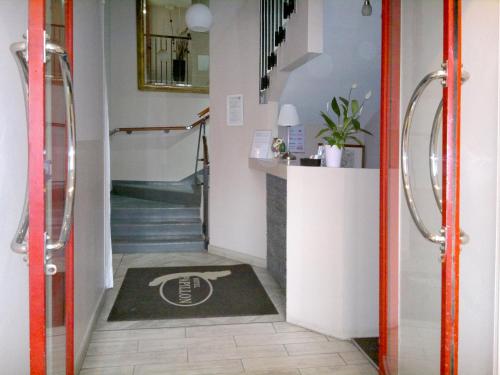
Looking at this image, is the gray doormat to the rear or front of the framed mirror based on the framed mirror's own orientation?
to the front

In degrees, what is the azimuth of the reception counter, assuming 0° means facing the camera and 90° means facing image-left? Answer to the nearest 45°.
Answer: approximately 90°

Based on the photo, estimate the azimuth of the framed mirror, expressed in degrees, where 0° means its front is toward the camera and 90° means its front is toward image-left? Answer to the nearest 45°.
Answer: approximately 0°

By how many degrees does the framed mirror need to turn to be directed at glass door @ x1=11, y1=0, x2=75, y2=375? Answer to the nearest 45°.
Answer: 0° — it already faces it
